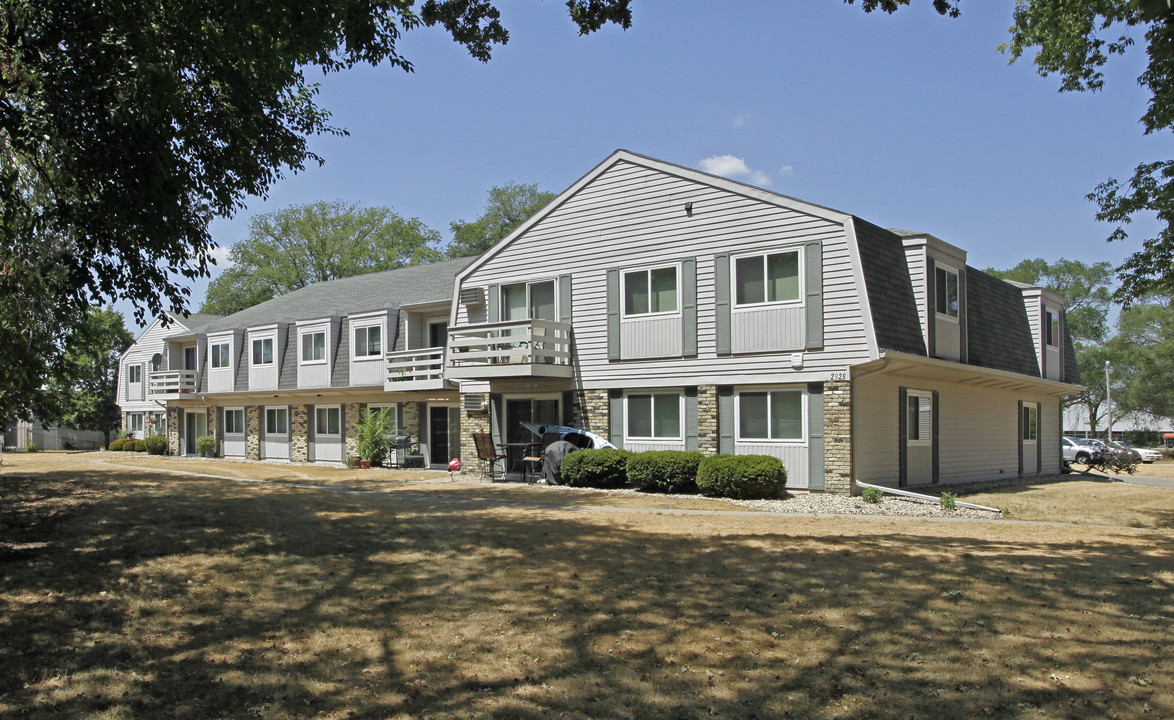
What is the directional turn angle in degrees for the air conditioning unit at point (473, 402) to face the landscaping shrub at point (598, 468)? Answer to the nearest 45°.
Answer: approximately 45° to its left

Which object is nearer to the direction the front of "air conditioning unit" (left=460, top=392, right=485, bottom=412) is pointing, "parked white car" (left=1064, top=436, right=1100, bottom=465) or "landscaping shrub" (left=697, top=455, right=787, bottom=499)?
the landscaping shrub

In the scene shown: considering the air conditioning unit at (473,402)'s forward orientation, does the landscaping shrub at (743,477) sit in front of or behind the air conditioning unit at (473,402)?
in front

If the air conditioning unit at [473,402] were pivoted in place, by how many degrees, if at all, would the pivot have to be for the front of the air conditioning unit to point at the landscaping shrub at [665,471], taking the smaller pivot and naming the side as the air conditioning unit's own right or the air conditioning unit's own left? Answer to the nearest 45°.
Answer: approximately 45° to the air conditioning unit's own left

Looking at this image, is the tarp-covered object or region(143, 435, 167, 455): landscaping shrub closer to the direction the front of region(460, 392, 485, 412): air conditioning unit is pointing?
the tarp-covered object

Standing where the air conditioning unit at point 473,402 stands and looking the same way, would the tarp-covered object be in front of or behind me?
in front

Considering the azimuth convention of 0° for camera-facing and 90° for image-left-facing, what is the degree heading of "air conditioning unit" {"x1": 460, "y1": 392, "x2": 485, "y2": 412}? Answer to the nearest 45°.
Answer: approximately 0°
